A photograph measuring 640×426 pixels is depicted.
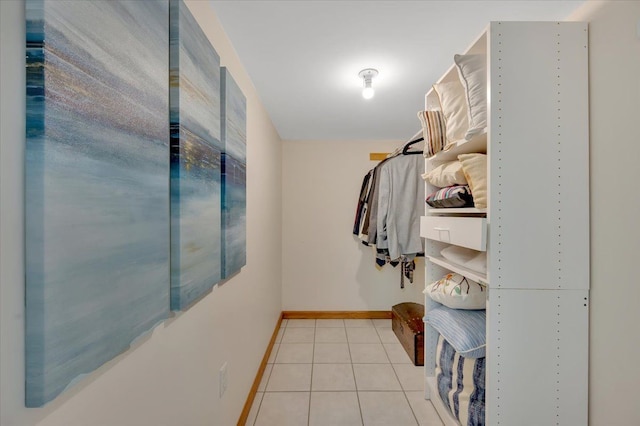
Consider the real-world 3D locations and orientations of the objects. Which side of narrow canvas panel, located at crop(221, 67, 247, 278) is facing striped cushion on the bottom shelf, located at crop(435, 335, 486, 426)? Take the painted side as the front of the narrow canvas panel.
front

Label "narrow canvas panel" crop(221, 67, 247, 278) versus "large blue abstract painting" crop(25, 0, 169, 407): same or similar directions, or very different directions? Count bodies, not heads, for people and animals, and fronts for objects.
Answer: same or similar directions

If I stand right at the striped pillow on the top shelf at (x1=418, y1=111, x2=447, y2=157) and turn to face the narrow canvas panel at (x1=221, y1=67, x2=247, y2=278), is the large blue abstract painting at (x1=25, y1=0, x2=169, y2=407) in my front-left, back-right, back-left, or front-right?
front-left

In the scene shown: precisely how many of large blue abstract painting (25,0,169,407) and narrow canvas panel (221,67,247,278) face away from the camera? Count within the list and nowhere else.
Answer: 0

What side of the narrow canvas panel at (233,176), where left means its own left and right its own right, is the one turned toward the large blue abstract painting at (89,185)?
right

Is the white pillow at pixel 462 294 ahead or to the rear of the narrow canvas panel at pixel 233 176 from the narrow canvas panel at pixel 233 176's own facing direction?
ahead

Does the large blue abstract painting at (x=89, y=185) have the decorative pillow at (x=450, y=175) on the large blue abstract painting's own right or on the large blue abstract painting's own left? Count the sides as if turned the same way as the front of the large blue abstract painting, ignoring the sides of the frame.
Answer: on the large blue abstract painting's own left

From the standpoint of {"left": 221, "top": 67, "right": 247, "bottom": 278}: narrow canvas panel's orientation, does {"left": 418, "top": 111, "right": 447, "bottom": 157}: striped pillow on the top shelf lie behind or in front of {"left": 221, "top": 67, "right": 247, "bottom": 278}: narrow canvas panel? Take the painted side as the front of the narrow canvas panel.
in front

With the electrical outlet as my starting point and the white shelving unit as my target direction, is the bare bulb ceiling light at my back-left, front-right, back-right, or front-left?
front-left

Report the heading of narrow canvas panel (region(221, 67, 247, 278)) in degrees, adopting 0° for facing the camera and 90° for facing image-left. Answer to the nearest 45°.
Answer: approximately 270°
